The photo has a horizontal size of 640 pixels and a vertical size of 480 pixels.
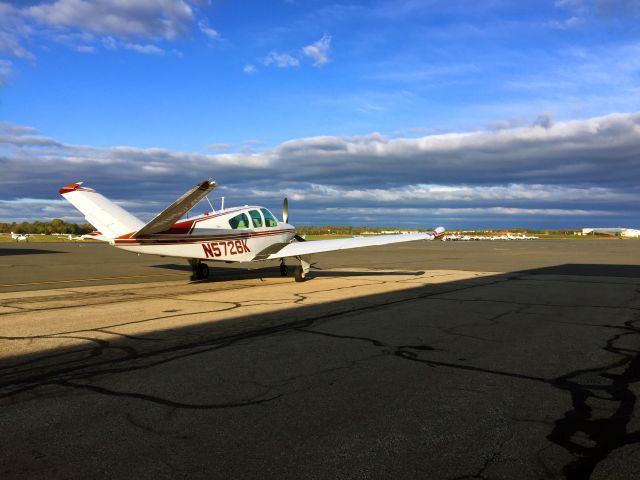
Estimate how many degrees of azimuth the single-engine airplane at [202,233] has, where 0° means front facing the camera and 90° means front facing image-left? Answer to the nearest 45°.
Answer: approximately 225°
